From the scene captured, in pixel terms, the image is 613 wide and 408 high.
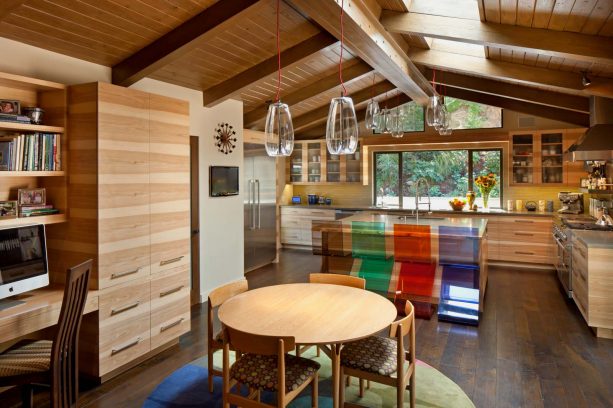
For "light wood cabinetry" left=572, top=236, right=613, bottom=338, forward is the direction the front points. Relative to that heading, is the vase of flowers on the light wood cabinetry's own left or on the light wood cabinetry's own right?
on the light wood cabinetry's own right

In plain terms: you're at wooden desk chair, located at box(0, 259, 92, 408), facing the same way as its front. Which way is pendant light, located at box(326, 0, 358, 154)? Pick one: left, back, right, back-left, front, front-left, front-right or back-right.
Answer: back

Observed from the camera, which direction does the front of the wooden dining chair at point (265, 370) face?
facing away from the viewer and to the right of the viewer

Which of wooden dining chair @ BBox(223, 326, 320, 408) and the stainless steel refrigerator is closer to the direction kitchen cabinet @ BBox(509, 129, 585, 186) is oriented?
the wooden dining chair

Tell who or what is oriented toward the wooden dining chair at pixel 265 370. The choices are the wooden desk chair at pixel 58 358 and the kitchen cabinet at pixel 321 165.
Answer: the kitchen cabinet

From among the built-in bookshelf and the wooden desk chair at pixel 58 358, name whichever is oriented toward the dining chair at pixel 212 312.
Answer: the built-in bookshelf

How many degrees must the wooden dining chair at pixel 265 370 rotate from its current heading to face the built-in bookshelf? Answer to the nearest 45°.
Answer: approximately 90° to its left

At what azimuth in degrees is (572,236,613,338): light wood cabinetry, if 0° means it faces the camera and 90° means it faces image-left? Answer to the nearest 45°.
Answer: approximately 90°

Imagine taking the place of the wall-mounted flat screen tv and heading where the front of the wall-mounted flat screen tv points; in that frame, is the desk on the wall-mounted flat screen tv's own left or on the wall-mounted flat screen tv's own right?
on the wall-mounted flat screen tv's own right
